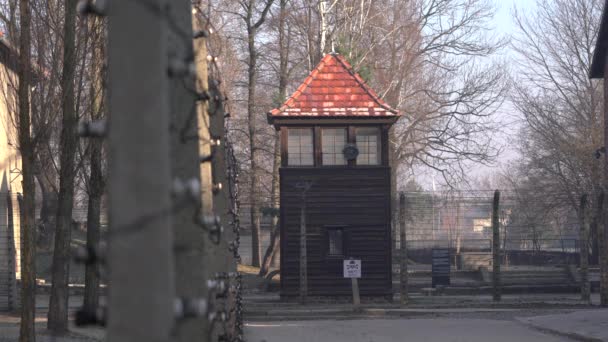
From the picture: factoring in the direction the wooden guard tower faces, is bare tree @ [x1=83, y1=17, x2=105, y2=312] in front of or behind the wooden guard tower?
in front

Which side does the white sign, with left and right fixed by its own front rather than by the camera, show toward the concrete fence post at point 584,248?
left

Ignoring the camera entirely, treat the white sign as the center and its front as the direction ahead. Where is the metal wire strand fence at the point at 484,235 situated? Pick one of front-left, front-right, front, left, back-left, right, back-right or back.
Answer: back-left

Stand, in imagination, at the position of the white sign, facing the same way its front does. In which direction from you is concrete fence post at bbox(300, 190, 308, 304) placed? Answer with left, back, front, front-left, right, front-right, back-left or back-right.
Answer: back-right

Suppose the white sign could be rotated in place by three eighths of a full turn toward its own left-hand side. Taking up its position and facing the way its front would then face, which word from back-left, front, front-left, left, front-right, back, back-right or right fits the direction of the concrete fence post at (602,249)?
front-right

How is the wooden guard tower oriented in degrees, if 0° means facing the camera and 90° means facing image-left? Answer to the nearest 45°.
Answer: approximately 0°

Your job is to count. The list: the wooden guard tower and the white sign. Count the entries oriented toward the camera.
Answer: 2

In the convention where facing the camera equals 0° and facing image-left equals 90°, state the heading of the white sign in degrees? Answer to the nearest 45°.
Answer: approximately 0°

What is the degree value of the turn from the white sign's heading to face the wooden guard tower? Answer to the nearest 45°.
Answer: approximately 180°

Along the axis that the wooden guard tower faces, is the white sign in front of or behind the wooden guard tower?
in front

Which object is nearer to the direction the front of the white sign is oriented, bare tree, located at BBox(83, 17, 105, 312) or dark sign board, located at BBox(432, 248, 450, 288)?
the bare tree

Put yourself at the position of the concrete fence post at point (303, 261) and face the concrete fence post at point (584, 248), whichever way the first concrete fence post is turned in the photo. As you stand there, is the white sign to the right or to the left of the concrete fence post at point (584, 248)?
right
